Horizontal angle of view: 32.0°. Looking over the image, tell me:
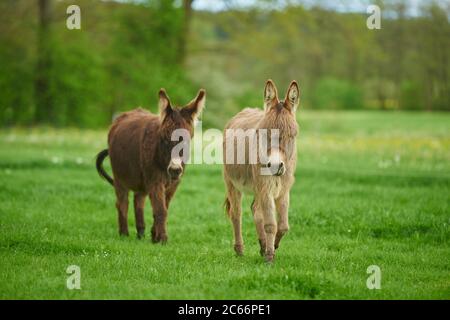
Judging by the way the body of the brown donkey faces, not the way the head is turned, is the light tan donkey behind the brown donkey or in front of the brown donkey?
in front

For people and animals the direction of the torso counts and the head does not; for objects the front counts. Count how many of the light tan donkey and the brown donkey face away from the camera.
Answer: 0

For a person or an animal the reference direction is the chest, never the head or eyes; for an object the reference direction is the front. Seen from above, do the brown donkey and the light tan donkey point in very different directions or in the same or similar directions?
same or similar directions

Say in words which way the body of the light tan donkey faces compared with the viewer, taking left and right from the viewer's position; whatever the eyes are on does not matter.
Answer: facing the viewer and to the right of the viewer

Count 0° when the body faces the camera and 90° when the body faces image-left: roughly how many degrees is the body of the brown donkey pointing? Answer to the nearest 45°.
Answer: approximately 315°

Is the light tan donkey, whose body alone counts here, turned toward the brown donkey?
no
